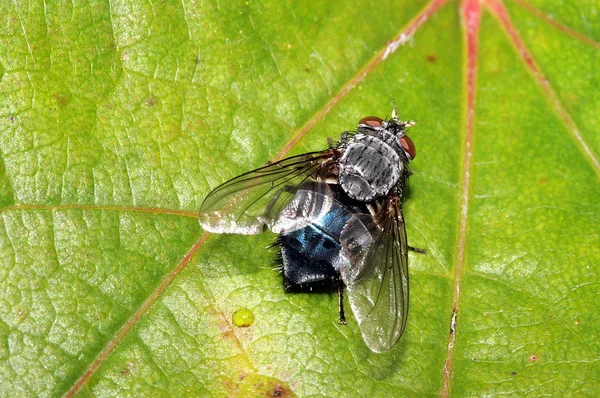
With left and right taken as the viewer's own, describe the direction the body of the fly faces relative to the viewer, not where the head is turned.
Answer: facing away from the viewer and to the right of the viewer
